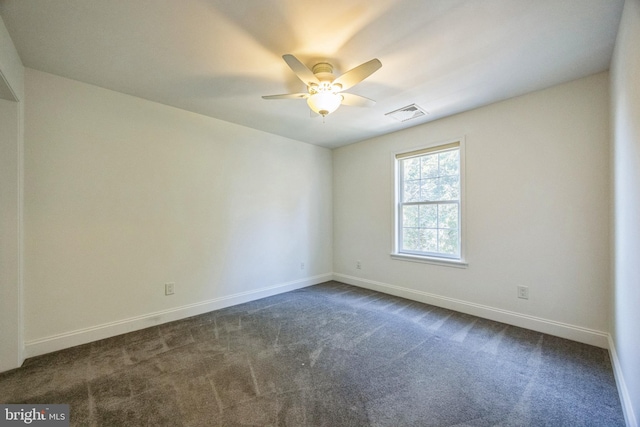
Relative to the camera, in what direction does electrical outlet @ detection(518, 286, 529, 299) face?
facing the viewer

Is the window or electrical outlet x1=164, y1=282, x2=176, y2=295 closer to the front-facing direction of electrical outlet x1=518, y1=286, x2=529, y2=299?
the electrical outlet

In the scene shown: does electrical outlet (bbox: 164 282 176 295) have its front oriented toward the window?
no

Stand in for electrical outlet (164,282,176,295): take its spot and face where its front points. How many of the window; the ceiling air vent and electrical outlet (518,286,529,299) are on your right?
0

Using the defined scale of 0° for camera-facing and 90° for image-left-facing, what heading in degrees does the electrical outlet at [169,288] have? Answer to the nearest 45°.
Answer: approximately 0°

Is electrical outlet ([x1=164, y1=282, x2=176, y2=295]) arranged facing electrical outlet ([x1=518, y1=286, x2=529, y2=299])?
no

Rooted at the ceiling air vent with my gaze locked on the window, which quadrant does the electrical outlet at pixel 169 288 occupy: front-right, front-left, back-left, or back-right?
back-left

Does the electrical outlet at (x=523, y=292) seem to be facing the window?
no

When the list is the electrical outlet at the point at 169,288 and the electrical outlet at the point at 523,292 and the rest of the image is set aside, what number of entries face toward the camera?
2

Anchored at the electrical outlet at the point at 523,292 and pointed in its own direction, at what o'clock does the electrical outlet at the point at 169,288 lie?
the electrical outlet at the point at 169,288 is roughly at 2 o'clock from the electrical outlet at the point at 523,292.

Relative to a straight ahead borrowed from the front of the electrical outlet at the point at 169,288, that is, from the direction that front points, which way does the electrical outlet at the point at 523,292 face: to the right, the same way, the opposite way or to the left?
to the right
